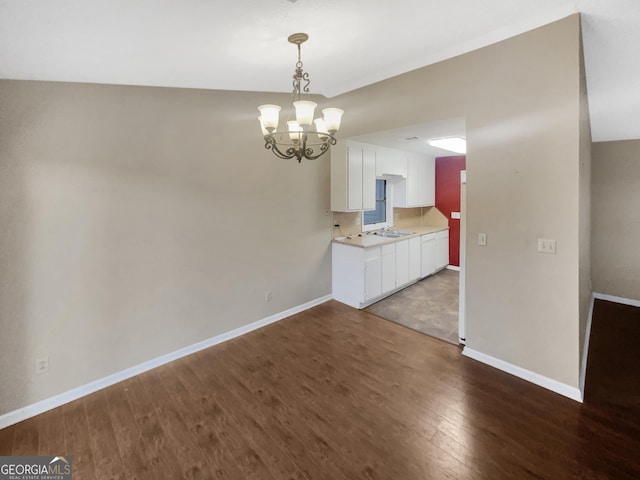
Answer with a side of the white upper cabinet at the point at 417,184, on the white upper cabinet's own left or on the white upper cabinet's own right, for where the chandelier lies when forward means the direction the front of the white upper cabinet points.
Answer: on the white upper cabinet's own right

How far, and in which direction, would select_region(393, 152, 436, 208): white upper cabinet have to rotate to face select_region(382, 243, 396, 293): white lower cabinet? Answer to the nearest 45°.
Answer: approximately 45° to its right

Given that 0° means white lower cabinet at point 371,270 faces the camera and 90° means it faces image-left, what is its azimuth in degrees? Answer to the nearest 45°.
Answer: approximately 315°

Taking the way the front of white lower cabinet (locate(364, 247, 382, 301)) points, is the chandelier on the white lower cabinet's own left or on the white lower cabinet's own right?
on the white lower cabinet's own right

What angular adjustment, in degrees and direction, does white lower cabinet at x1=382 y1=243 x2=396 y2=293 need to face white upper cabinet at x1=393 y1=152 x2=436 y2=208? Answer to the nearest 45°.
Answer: approximately 135° to its left
